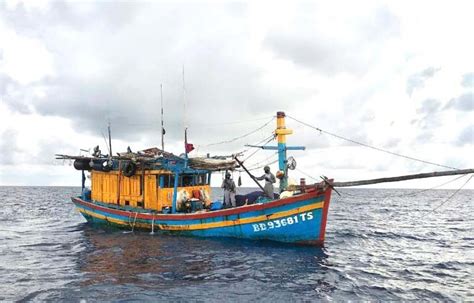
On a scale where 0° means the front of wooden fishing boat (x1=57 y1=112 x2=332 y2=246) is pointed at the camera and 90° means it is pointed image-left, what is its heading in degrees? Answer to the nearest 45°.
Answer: approximately 315°
